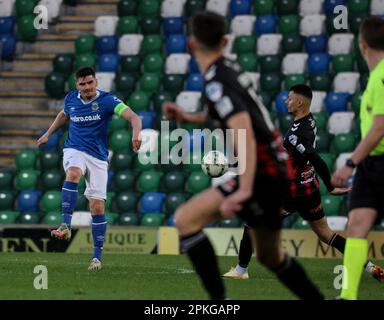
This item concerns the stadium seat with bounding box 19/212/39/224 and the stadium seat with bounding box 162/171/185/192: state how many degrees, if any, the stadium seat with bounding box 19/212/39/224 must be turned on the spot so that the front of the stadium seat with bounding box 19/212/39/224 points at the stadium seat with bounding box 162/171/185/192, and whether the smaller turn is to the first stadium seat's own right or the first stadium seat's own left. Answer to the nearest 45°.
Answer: approximately 90° to the first stadium seat's own left

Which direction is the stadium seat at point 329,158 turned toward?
toward the camera

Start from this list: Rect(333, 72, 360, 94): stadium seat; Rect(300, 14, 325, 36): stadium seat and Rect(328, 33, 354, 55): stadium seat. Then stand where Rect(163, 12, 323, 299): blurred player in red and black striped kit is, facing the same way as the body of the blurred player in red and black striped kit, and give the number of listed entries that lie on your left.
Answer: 0

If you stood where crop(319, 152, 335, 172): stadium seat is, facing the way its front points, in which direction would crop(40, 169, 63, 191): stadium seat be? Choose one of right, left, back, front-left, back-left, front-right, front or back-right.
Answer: right

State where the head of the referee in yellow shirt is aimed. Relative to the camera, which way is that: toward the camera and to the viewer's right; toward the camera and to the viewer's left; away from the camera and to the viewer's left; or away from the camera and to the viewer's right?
away from the camera and to the viewer's left

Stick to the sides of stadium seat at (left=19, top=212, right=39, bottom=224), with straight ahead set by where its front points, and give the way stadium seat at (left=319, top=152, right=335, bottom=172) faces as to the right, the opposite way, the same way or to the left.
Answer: the same way

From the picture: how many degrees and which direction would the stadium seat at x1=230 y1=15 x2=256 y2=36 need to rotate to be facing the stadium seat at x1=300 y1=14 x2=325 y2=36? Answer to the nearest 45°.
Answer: approximately 90° to its left

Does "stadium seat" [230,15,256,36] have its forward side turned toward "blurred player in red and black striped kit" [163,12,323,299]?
yes

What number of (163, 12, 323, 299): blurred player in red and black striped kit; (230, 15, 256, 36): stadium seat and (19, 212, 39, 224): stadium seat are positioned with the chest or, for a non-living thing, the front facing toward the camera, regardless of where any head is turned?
2

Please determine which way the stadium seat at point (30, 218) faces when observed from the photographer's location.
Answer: facing the viewer

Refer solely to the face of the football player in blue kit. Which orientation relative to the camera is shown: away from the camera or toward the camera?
toward the camera

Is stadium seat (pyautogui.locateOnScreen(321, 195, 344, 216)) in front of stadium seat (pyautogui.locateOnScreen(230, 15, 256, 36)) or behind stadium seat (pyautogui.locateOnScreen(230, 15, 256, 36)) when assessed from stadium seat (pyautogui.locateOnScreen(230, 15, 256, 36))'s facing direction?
in front

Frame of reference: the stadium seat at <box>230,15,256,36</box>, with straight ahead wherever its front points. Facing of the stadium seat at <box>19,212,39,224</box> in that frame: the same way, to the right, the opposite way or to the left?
the same way

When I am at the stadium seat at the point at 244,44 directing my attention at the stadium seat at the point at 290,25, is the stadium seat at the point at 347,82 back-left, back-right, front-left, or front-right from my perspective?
front-right

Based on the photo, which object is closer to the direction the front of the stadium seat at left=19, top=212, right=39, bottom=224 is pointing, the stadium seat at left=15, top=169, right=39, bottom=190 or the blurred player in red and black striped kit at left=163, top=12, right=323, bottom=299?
the blurred player in red and black striped kit

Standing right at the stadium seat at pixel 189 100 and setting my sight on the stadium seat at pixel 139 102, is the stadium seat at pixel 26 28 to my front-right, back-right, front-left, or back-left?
front-right

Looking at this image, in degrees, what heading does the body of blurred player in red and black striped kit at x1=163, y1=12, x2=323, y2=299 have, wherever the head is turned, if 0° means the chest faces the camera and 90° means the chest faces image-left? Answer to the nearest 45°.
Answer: approximately 135°

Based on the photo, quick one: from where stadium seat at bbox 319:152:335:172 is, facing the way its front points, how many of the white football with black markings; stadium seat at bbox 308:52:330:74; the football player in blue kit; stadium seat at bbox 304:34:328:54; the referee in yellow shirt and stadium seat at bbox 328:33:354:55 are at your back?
3
